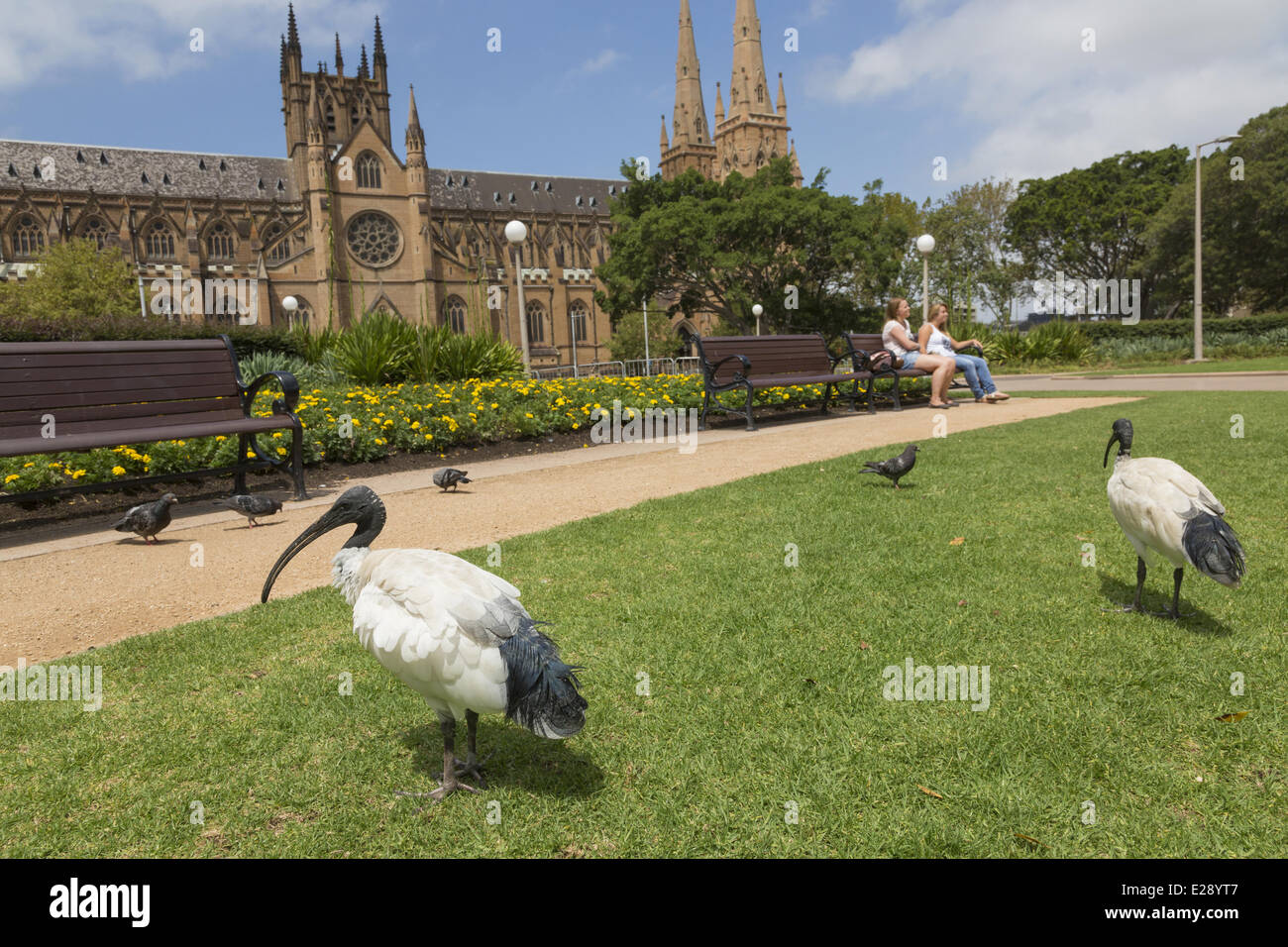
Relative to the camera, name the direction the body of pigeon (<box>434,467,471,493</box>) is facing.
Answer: to the viewer's left

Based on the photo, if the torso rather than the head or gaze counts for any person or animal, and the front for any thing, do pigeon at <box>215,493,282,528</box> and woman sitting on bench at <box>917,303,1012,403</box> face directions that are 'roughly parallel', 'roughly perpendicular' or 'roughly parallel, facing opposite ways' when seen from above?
roughly perpendicular

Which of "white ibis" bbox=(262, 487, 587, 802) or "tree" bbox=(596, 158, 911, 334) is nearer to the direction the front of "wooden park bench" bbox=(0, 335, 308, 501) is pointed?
the white ibis

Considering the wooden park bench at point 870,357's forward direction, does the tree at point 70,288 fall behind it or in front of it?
behind

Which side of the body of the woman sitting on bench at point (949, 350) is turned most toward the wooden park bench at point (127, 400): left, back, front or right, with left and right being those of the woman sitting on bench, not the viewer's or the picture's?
right

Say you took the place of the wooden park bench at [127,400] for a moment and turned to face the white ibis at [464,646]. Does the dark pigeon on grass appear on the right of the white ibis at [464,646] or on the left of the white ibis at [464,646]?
left
